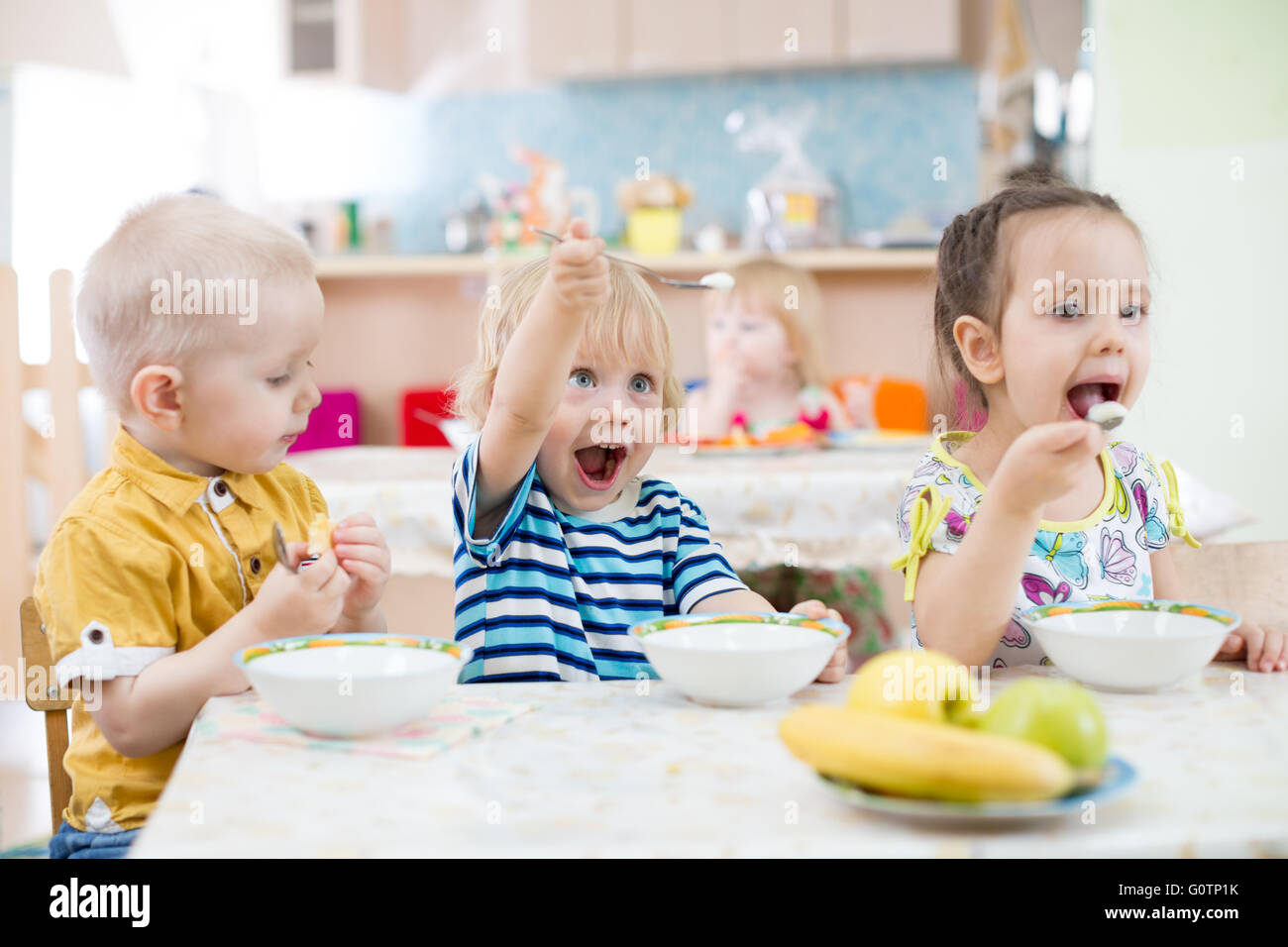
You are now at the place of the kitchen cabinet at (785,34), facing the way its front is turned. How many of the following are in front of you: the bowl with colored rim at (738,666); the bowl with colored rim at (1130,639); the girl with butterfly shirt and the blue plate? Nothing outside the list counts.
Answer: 4

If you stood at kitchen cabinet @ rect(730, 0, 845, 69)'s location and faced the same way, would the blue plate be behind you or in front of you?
in front

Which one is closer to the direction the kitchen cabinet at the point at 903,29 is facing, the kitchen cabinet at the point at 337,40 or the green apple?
the green apple

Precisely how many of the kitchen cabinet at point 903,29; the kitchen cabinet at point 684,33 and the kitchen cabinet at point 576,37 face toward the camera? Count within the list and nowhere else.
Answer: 3

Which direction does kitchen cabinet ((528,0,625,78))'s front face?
toward the camera

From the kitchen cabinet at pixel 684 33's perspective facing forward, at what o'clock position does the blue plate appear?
The blue plate is roughly at 12 o'clock from the kitchen cabinet.

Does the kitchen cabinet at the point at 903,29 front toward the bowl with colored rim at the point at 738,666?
yes

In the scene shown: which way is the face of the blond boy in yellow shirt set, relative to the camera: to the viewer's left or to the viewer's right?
to the viewer's right

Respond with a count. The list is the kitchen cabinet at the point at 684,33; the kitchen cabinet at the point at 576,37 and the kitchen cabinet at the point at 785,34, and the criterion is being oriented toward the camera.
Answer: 3

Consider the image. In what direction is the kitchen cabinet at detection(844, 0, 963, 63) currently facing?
toward the camera

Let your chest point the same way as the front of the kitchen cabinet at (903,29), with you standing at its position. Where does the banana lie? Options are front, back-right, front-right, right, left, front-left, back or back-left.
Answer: front

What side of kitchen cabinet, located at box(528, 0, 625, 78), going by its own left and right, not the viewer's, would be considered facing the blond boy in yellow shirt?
front

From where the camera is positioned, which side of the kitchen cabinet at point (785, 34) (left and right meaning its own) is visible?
front

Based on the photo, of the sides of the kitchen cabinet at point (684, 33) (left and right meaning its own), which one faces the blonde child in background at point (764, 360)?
front
